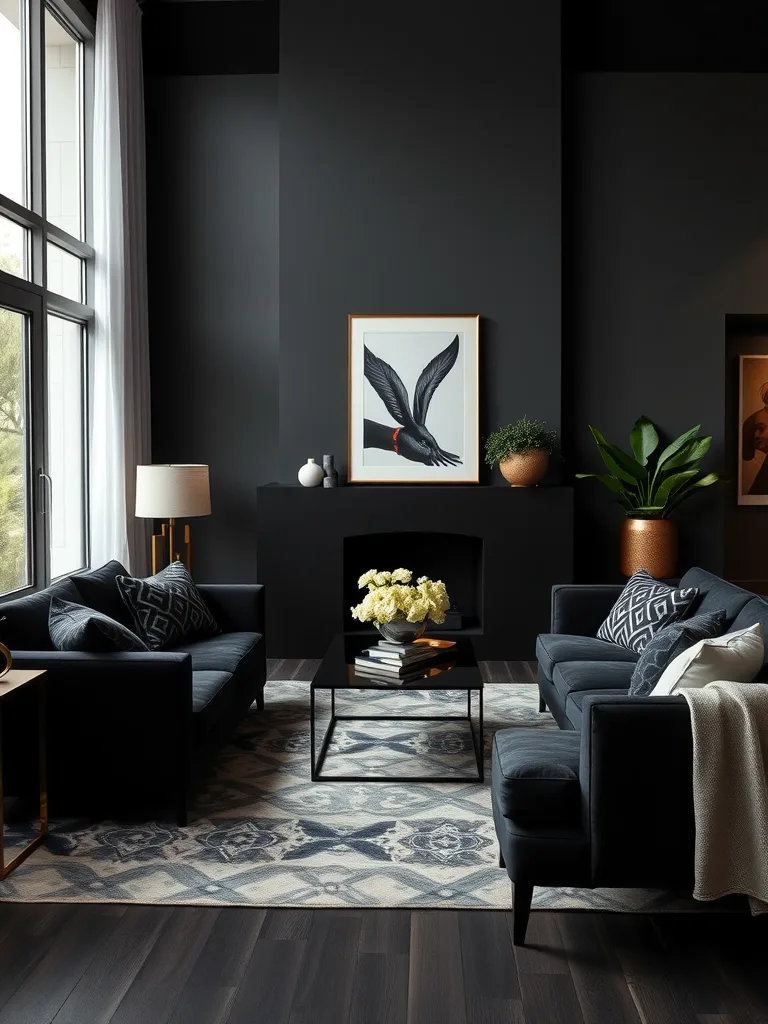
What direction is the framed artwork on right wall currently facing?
toward the camera

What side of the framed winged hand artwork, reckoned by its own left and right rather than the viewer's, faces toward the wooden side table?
front

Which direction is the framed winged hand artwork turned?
toward the camera

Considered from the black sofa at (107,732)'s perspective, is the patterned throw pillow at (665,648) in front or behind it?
in front

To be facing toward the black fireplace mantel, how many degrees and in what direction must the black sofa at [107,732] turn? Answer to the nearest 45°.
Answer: approximately 45° to its left

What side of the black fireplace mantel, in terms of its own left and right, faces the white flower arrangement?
front

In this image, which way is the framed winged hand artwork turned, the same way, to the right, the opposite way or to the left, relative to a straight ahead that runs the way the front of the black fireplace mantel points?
the same way

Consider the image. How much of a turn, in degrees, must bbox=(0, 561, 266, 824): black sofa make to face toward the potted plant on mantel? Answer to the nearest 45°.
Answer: approximately 45° to its left

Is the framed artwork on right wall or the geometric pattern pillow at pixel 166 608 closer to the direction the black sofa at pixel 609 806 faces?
the geometric pattern pillow

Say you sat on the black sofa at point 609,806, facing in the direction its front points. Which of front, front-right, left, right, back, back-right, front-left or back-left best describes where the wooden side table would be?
front

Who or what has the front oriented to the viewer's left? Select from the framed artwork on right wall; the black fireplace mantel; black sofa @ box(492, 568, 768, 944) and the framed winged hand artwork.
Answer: the black sofa

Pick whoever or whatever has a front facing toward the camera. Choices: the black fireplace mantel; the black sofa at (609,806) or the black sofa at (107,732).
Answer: the black fireplace mantel

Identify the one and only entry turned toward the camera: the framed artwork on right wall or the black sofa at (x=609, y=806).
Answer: the framed artwork on right wall

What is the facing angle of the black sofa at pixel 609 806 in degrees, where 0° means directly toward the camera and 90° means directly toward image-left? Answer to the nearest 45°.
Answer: approximately 90°

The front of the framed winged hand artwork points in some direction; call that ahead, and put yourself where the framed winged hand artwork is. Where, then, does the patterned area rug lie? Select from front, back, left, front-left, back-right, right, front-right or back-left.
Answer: front

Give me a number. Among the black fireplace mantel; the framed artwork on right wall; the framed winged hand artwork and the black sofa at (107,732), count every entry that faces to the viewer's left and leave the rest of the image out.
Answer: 0

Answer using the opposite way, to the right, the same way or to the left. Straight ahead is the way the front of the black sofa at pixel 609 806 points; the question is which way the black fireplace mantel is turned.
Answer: to the left

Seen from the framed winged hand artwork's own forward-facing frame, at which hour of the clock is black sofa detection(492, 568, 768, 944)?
The black sofa is roughly at 12 o'clock from the framed winged hand artwork.
